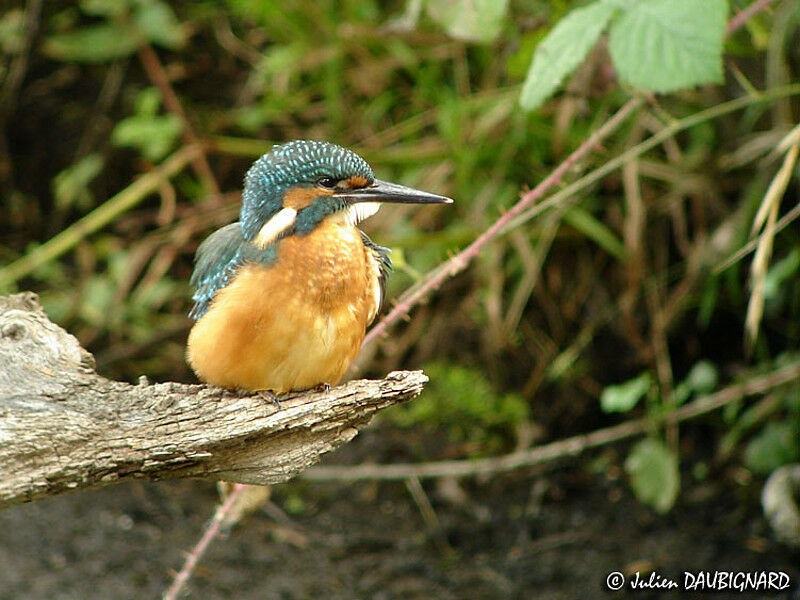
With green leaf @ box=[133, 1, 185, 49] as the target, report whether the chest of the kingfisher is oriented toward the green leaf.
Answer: no

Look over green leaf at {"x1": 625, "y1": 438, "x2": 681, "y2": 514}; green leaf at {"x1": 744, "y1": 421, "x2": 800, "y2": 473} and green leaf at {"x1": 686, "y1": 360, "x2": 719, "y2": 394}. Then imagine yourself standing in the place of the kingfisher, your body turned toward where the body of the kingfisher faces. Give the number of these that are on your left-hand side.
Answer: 3

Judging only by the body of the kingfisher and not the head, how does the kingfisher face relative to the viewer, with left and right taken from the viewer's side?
facing the viewer and to the right of the viewer

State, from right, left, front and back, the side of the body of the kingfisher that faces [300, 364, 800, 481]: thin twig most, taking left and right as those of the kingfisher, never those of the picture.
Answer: left

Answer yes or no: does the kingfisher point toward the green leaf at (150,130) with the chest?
no

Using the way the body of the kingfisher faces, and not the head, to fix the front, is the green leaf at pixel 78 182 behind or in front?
behind

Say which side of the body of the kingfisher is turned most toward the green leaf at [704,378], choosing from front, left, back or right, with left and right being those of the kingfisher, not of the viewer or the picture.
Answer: left

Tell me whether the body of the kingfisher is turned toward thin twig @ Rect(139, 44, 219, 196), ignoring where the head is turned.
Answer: no

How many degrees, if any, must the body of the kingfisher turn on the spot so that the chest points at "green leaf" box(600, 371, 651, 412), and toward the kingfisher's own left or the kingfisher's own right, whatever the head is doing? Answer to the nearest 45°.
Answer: approximately 90° to the kingfisher's own left
